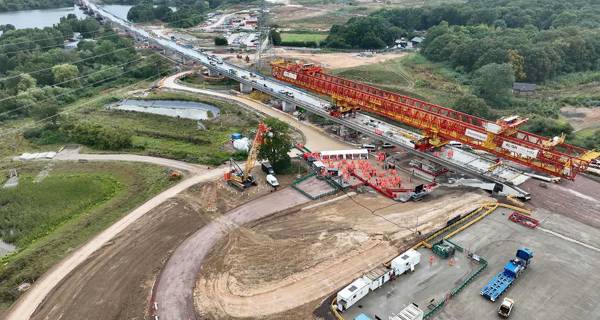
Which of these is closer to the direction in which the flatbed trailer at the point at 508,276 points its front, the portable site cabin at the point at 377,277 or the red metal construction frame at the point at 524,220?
the red metal construction frame

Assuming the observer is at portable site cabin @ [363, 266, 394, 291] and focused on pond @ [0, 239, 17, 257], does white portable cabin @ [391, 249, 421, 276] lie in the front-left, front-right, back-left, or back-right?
back-right

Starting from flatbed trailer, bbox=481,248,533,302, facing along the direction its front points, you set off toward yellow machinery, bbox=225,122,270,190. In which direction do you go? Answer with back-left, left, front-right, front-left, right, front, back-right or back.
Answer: back-left

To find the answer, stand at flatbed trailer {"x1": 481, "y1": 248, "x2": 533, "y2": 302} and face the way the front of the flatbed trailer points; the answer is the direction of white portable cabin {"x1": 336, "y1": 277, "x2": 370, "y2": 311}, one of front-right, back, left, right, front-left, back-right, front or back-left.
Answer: back

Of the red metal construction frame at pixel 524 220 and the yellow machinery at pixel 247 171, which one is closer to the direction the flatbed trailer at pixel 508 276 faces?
the red metal construction frame

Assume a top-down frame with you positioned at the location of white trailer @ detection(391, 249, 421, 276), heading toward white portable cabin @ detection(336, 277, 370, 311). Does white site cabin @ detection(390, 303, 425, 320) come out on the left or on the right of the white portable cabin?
left

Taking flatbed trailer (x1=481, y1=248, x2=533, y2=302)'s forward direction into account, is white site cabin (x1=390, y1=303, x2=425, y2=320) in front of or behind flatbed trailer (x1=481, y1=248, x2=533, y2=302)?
behind

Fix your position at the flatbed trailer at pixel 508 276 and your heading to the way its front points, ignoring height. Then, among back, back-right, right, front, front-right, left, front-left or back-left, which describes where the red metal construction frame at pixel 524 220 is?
front-left

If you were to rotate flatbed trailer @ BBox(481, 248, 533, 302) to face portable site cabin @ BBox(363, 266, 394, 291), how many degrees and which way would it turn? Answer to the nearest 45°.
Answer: approximately 180°

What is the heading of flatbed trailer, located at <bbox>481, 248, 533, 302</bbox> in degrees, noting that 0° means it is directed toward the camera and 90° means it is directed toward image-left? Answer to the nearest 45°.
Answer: approximately 225°
